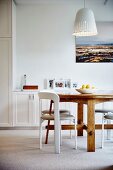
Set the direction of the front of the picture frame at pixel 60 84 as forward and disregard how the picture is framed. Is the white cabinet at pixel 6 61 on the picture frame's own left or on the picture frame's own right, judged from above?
on the picture frame's own right

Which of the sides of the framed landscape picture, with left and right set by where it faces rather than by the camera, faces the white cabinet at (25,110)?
right

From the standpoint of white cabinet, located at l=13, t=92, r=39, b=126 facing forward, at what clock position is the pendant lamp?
The pendant lamp is roughly at 11 o'clock from the white cabinet.

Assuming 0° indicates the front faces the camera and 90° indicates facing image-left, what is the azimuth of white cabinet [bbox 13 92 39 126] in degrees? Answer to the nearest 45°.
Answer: approximately 0°

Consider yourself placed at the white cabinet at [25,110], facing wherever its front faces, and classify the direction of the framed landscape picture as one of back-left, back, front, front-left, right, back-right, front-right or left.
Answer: left

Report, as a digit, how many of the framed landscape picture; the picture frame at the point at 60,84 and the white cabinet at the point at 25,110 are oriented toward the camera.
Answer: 3
